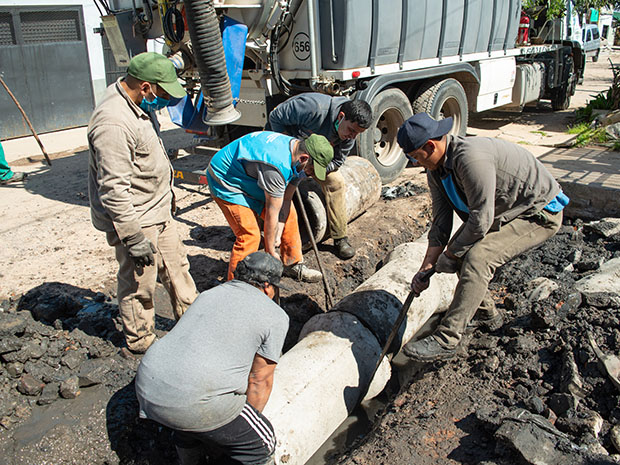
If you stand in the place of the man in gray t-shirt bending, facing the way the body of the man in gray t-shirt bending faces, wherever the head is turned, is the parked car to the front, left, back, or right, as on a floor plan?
front

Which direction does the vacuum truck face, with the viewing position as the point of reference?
facing away from the viewer and to the right of the viewer

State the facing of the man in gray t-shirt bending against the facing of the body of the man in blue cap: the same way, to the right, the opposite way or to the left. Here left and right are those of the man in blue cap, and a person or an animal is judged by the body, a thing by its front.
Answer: to the right

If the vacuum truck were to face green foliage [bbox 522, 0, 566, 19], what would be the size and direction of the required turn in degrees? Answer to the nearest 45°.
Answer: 0° — it already faces it

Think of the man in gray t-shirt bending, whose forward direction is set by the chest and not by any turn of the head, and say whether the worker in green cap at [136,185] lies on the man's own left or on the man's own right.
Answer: on the man's own left

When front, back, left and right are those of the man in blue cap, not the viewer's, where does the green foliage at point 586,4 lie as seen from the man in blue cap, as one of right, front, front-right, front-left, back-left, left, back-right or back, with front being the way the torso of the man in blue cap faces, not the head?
right

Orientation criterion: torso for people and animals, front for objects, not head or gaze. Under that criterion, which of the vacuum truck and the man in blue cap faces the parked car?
the vacuum truck

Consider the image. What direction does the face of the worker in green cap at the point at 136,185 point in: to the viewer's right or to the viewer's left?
to the viewer's right

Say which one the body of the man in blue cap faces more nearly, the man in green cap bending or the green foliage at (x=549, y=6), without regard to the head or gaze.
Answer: the man in green cap bending

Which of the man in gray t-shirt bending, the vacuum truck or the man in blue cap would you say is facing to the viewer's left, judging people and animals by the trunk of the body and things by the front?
the man in blue cap

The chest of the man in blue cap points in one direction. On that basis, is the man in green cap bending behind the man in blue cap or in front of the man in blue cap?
in front

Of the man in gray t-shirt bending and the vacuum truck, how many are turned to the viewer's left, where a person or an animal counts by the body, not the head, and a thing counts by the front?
0

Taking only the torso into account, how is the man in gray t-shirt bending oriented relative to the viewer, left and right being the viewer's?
facing away from the viewer and to the right of the viewer

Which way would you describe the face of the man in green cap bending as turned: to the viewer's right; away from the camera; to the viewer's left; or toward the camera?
to the viewer's right

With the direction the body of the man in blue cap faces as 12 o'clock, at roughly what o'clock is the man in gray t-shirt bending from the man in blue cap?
The man in gray t-shirt bending is roughly at 10 o'clock from the man in blue cap.

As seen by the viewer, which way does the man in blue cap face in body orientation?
to the viewer's left
